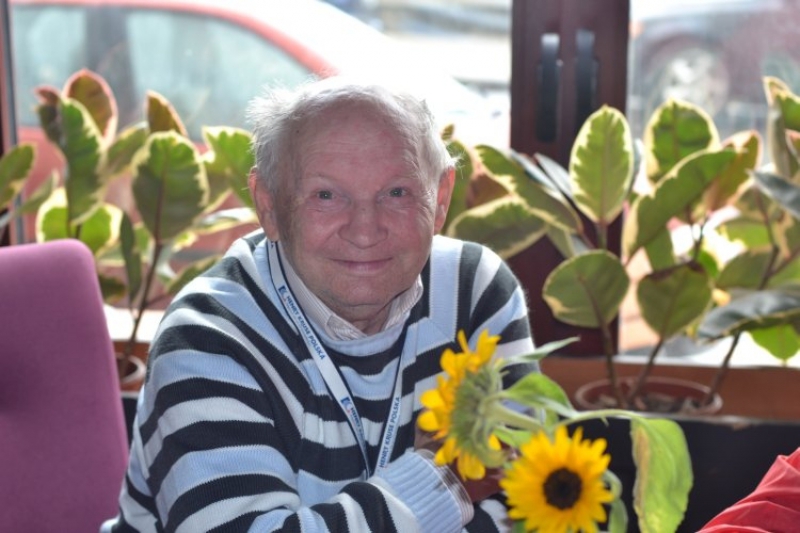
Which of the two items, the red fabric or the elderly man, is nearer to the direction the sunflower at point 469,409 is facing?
the elderly man

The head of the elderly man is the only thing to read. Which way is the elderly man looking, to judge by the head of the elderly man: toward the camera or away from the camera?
toward the camera

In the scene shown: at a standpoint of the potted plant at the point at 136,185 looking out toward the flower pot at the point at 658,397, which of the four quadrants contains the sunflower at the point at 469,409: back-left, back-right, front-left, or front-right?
front-right

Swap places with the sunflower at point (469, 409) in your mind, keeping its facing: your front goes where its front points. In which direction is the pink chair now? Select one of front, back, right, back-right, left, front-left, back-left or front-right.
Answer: front

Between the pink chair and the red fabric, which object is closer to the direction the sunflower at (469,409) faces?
the pink chair

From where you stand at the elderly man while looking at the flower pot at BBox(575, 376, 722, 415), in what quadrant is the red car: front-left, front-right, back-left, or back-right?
front-left

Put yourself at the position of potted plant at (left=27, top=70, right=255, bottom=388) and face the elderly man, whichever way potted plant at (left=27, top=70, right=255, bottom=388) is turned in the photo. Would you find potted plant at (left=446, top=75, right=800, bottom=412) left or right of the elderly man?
left

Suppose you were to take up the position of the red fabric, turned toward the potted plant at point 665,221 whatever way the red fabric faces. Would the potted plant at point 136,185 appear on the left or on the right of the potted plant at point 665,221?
left

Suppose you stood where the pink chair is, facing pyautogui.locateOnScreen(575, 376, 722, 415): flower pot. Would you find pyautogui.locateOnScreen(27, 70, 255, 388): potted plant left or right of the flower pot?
left
